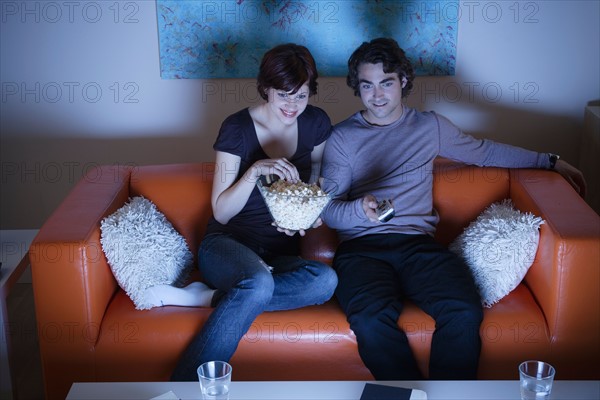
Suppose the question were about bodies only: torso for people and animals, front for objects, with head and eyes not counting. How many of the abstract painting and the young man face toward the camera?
2

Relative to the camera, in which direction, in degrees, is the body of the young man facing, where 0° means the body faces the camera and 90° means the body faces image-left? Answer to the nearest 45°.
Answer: approximately 0°

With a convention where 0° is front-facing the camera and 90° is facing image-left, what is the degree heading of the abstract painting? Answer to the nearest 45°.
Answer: approximately 0°

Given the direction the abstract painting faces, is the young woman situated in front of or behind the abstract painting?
in front

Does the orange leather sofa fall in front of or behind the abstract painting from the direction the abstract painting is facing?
in front

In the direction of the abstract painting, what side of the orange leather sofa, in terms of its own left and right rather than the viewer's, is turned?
back

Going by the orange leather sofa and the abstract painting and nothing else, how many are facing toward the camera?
2
